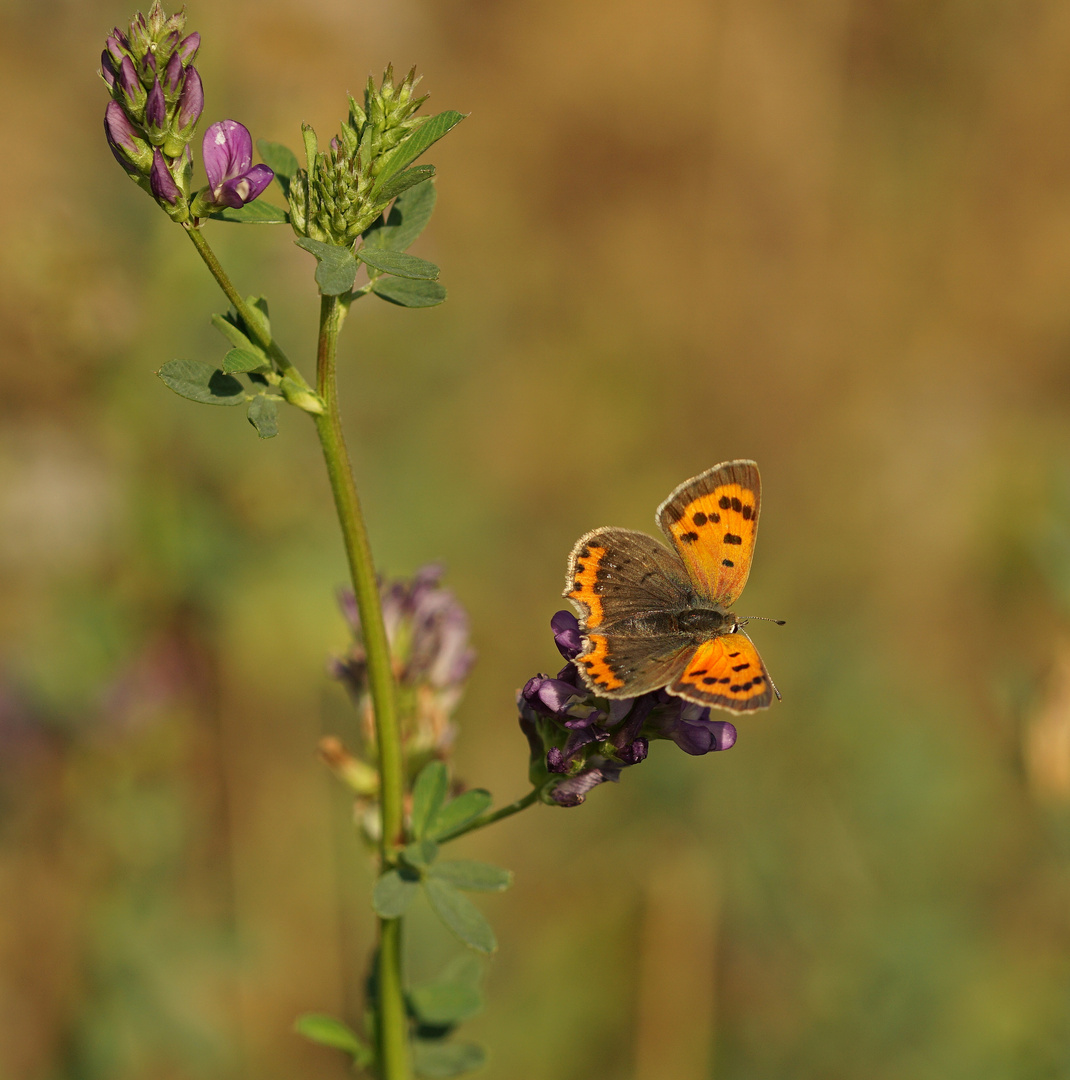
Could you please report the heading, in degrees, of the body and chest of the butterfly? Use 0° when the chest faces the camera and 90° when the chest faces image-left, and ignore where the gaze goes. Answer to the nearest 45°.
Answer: approximately 270°

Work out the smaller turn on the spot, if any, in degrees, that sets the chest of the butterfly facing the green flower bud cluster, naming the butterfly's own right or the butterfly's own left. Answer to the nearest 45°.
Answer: approximately 135° to the butterfly's own right
